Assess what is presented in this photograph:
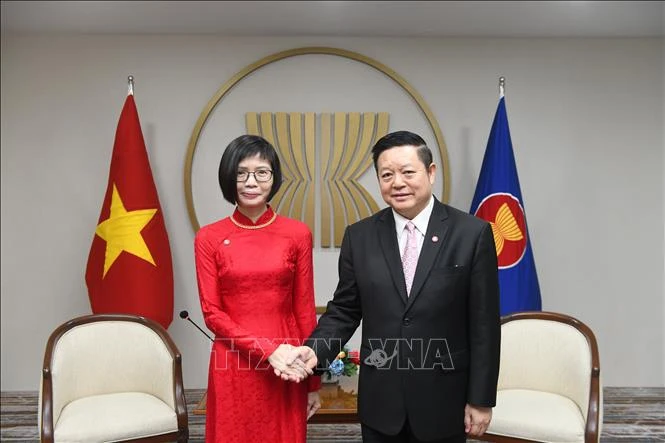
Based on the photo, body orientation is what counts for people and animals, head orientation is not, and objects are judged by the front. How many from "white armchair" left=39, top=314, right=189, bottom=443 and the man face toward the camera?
2

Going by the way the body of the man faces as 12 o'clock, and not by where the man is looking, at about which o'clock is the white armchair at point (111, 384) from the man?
The white armchair is roughly at 4 o'clock from the man.

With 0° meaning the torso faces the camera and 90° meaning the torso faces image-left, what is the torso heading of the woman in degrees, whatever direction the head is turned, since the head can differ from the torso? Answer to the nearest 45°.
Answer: approximately 0°

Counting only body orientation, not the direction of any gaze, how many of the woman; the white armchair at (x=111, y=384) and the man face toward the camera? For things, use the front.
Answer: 3

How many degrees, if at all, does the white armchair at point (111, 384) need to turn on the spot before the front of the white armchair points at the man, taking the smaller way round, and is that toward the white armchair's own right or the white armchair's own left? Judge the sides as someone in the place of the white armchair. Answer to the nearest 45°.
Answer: approximately 45° to the white armchair's own left

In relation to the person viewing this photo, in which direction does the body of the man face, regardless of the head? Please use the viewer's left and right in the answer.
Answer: facing the viewer

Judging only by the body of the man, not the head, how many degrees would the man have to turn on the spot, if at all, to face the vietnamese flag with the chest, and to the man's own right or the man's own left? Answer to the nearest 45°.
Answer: approximately 135° to the man's own right
